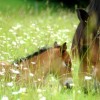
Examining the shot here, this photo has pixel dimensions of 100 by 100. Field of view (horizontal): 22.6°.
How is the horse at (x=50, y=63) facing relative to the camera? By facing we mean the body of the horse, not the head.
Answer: to the viewer's right
